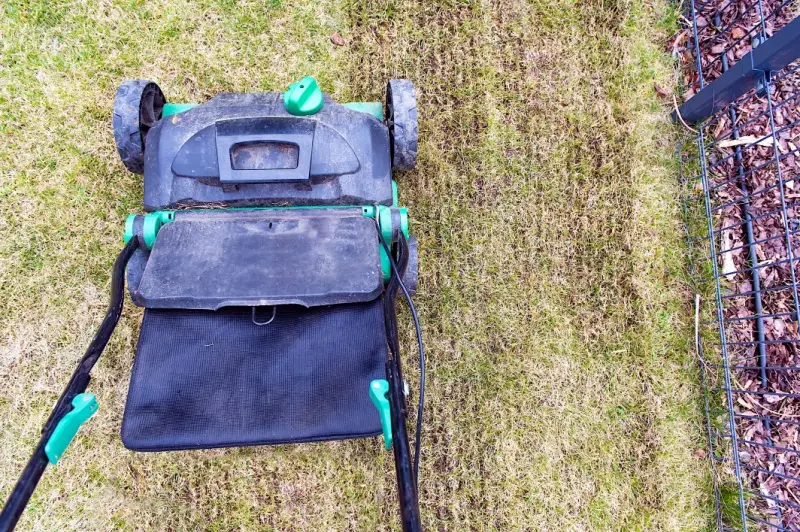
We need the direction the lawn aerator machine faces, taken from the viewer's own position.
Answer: facing away from the viewer

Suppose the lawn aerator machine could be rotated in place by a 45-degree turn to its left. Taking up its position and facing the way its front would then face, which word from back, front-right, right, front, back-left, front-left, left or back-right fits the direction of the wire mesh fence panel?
back-right
